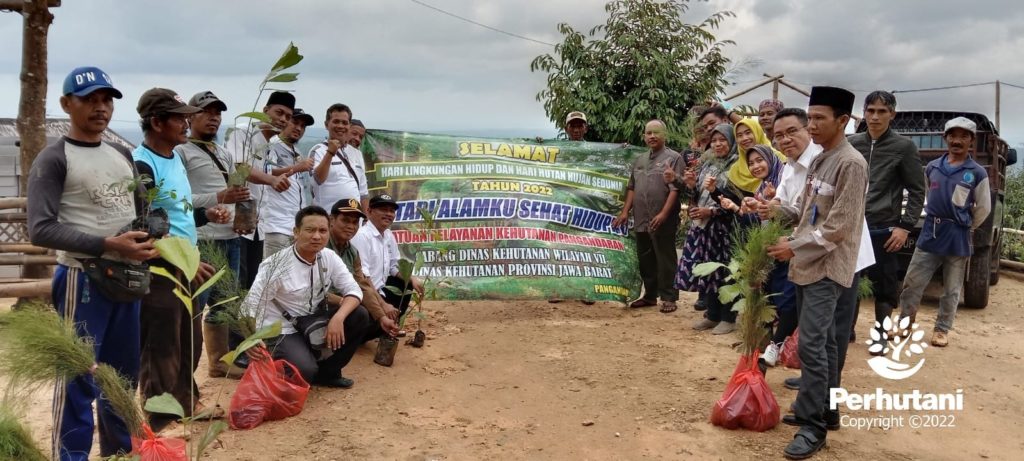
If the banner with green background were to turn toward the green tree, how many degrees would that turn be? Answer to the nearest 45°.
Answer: approximately 135° to its left

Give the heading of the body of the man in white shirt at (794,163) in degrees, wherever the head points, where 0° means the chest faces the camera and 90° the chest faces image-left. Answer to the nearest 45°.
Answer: approximately 45°

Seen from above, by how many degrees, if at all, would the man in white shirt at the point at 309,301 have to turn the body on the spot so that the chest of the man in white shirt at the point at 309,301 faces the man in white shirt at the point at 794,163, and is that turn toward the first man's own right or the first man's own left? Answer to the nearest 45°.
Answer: approximately 45° to the first man's own left

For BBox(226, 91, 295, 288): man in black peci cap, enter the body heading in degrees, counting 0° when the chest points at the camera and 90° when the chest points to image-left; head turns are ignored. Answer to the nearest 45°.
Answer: approximately 315°

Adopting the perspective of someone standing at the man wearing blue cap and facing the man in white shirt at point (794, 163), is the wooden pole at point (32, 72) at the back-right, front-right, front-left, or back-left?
back-left

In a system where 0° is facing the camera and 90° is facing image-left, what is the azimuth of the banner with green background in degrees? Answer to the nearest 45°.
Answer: approximately 0°
